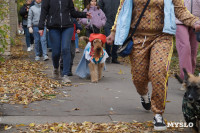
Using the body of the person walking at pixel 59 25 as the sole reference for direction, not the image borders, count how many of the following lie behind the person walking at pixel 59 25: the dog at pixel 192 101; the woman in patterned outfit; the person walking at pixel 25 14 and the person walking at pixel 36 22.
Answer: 2

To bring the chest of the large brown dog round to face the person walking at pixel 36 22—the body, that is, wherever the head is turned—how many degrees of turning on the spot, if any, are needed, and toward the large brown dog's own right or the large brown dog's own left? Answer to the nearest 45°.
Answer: approximately 135° to the large brown dog's own right
